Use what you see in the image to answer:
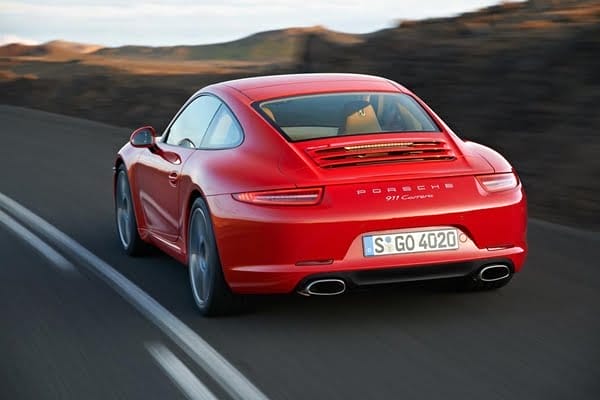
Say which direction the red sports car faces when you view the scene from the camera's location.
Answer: facing away from the viewer and to the left of the viewer
